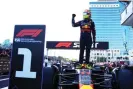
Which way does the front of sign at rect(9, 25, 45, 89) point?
toward the camera

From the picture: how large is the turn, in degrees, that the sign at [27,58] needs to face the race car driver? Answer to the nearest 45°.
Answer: approximately 135° to its left
